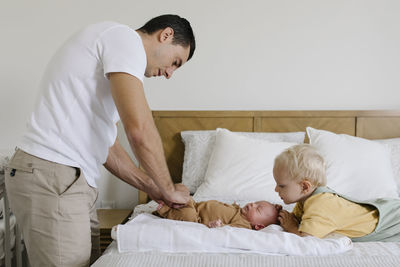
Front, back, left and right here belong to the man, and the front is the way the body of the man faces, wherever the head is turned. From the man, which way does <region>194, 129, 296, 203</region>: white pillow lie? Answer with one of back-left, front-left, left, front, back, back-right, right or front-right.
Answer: front-left

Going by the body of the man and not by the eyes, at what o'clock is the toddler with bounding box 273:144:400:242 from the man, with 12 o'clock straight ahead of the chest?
The toddler is roughly at 12 o'clock from the man.

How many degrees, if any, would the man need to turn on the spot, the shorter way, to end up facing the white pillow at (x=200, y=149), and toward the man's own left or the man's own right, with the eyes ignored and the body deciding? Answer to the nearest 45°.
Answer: approximately 45° to the man's own left

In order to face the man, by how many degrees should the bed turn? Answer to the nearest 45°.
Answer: approximately 45° to its right

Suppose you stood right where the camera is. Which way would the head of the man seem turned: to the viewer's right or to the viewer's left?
to the viewer's right

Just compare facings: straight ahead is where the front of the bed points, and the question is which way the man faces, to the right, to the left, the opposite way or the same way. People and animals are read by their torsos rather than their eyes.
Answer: to the left

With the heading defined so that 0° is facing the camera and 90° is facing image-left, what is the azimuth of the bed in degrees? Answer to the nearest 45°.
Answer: approximately 0°

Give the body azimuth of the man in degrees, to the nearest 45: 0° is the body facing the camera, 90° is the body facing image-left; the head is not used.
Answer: approximately 270°

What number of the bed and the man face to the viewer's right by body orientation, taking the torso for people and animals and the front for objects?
1

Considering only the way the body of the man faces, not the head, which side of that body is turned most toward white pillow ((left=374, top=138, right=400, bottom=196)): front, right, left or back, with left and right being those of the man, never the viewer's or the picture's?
front
